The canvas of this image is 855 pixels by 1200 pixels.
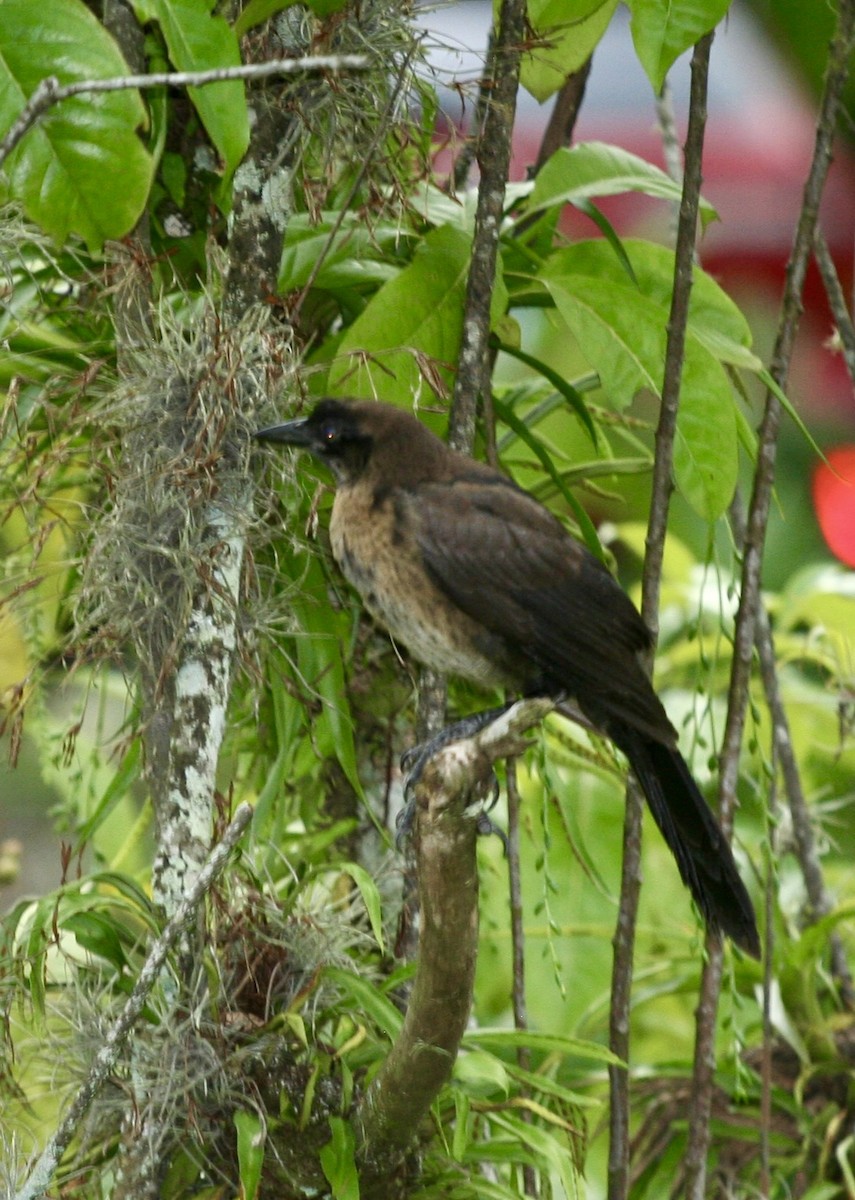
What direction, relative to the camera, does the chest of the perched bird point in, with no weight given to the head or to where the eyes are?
to the viewer's left
